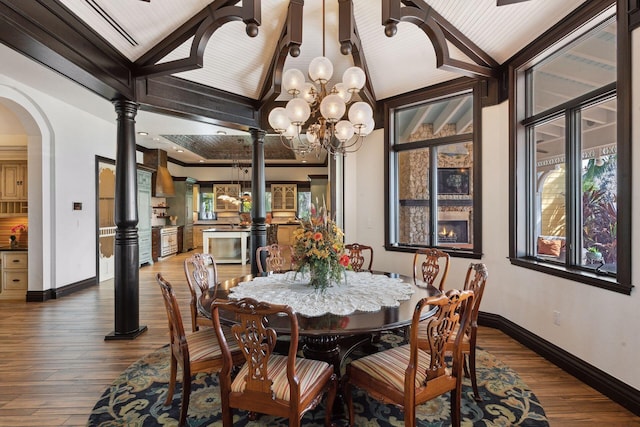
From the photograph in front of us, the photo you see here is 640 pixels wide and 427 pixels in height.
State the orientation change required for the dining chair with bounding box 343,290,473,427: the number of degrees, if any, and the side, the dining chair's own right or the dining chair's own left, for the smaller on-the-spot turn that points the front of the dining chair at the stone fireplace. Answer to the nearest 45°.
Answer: approximately 45° to the dining chair's own right

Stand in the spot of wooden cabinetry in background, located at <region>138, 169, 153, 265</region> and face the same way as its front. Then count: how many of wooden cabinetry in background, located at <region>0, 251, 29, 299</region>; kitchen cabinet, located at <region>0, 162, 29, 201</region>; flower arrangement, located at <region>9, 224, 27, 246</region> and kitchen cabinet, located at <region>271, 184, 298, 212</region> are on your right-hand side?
3

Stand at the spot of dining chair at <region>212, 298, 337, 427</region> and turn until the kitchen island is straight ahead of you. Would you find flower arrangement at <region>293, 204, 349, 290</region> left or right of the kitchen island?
right

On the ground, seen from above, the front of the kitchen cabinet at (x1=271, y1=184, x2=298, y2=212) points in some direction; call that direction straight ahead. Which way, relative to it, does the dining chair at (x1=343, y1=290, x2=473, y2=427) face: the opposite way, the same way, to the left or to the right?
the opposite way

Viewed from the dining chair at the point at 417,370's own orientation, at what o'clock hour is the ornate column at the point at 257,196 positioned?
The ornate column is roughly at 12 o'clock from the dining chair.

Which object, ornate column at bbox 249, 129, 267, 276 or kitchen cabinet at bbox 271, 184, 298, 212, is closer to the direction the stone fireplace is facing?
the ornate column

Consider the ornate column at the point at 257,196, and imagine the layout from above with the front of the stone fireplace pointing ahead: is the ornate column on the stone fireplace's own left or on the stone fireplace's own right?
on the stone fireplace's own right

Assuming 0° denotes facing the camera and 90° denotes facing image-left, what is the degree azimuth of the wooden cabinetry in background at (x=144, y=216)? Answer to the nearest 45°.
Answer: approximately 315°

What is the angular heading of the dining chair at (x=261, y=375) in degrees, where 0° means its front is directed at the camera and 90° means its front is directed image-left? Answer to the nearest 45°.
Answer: approximately 225°

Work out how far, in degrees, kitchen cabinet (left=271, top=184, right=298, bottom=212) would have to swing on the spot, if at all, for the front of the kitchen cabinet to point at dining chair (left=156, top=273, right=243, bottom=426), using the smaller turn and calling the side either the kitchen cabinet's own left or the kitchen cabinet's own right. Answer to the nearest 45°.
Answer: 0° — it already faces it

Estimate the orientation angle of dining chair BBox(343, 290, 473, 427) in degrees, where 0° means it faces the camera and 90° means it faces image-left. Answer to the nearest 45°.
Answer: approximately 135°
